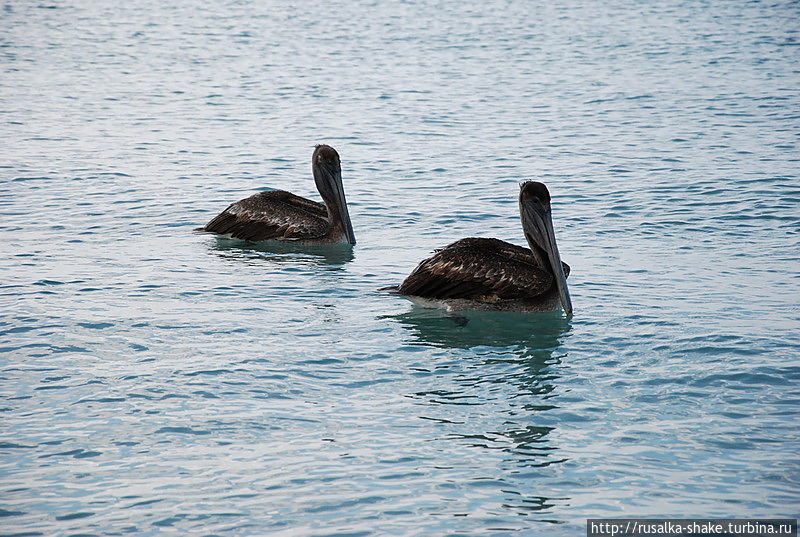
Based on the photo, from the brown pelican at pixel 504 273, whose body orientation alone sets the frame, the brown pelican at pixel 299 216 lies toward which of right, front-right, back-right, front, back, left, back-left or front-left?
back-left

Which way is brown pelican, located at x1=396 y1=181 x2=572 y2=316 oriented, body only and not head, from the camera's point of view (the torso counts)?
to the viewer's right

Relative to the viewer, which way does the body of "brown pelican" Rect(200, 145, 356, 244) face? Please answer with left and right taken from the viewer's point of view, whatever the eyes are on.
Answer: facing to the right of the viewer

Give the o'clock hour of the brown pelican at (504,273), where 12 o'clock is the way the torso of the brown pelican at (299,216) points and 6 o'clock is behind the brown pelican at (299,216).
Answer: the brown pelican at (504,273) is roughly at 2 o'clock from the brown pelican at (299,216).

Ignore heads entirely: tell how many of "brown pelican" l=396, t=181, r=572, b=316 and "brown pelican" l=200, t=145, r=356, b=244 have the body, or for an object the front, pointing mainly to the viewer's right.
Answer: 2
